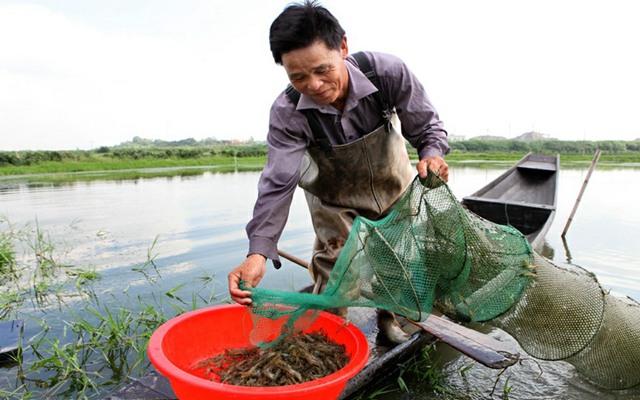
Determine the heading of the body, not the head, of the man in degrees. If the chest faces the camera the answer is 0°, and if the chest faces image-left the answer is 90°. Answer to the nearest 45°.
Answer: approximately 0°

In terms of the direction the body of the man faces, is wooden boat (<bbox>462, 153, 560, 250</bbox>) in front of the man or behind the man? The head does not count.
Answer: behind
